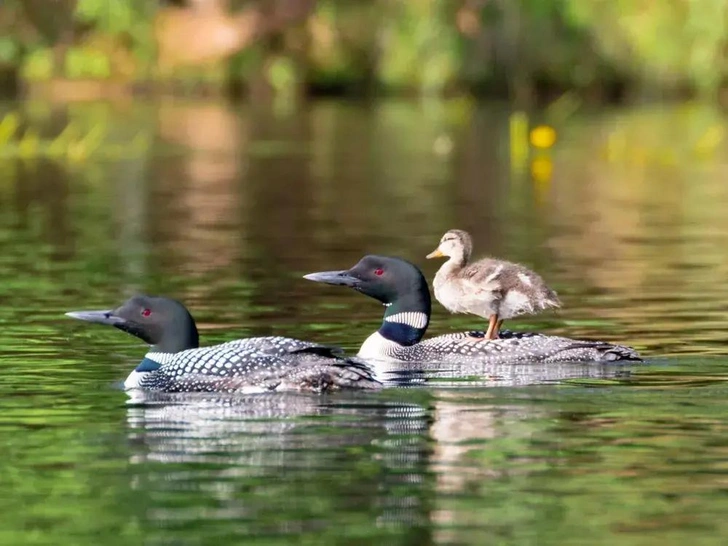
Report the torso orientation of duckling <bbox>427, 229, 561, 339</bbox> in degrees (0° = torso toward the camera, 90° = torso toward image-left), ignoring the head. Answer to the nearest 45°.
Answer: approximately 90°

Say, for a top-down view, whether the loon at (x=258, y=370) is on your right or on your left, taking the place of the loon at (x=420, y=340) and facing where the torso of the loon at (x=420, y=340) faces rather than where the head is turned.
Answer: on your left

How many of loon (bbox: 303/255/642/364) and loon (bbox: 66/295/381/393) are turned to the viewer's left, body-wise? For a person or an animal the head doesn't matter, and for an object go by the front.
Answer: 2

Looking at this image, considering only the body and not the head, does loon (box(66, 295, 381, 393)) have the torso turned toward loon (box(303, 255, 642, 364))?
no

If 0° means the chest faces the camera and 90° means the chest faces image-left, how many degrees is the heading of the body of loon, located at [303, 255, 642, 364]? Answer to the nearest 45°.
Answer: approximately 90°

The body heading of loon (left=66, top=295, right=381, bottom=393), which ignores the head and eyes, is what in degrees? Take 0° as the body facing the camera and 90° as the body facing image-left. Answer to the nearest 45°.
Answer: approximately 90°

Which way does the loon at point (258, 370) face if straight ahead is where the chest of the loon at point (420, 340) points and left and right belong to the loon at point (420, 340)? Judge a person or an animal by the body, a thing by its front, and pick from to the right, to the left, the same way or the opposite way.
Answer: the same way
